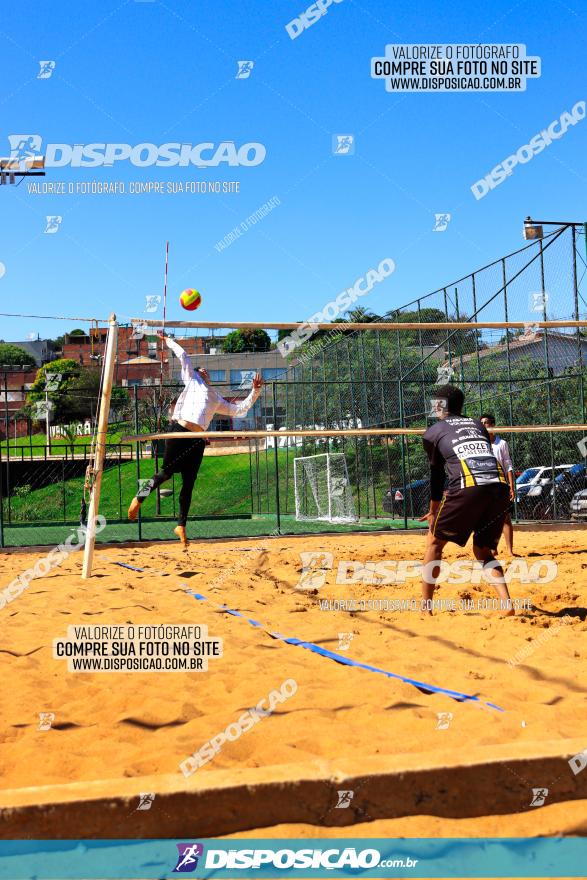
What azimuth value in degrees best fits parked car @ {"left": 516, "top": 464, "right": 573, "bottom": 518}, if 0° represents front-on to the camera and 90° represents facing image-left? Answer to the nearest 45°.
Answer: approximately 45°

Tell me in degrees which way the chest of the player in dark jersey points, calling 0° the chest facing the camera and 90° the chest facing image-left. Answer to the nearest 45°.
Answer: approximately 135°

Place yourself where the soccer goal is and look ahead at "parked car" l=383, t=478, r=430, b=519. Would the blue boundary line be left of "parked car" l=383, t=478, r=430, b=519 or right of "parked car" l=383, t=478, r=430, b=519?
right

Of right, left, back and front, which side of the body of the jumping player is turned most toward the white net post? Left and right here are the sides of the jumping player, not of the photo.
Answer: right

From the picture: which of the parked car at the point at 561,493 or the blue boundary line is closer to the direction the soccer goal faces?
the blue boundary line

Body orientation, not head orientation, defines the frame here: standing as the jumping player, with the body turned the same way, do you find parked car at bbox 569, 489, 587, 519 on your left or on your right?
on your left

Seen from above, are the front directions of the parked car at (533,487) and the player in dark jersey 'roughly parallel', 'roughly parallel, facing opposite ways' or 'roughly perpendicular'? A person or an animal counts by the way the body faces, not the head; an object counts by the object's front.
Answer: roughly perpendicular

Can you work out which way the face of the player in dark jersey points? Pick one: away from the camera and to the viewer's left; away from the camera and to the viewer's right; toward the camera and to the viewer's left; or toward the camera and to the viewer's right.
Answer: away from the camera and to the viewer's left

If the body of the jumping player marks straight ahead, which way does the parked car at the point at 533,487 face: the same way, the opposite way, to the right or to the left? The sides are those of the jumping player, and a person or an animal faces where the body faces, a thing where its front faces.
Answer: to the right

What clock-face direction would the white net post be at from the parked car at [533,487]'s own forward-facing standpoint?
The white net post is roughly at 11 o'clock from the parked car.
